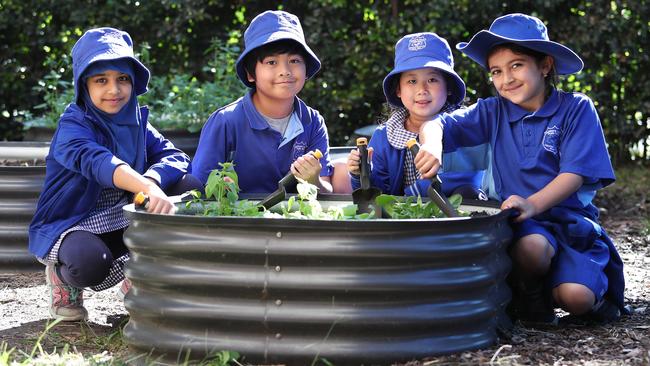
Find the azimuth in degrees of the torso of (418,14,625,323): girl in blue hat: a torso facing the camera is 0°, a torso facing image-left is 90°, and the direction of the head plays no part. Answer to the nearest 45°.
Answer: approximately 45°

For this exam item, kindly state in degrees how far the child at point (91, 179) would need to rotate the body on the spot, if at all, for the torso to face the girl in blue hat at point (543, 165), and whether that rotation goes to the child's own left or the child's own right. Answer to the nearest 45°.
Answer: approximately 45° to the child's own left

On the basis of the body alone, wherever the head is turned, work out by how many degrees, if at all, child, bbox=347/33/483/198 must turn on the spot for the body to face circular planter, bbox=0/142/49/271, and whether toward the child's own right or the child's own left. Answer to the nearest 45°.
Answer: approximately 90° to the child's own right

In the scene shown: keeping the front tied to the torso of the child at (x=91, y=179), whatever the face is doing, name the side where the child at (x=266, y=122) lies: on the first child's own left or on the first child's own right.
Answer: on the first child's own left

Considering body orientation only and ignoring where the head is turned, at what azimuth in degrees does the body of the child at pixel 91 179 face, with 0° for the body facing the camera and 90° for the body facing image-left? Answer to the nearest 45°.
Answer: approximately 315°

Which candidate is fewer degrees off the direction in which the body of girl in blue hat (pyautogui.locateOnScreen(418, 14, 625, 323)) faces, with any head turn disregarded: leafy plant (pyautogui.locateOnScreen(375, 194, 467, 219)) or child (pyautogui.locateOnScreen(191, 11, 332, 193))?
the leafy plant

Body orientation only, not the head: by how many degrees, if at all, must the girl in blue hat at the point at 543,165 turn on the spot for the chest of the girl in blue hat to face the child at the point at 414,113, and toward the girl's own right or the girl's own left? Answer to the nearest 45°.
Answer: approximately 90° to the girl's own right

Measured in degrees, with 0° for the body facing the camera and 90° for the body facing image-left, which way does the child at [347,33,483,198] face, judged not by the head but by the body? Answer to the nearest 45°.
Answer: approximately 0°

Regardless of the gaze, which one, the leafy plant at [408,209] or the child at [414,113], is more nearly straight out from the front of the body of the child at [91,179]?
the leafy plant
